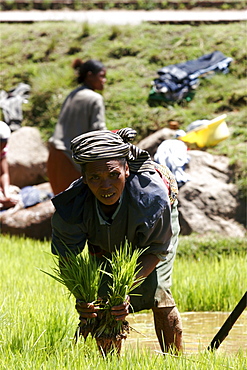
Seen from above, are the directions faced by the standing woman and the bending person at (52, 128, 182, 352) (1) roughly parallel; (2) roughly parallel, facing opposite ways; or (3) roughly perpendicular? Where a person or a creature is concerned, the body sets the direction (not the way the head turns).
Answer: roughly parallel, facing opposite ways

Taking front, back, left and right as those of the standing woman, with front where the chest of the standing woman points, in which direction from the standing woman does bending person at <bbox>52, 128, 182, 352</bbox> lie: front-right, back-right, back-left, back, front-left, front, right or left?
back-right

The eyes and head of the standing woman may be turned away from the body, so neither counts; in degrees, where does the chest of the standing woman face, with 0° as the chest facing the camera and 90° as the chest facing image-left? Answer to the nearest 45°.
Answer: approximately 225°

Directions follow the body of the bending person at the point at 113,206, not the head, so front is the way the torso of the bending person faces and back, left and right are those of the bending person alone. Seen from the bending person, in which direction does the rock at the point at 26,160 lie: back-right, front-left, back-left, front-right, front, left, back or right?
back-right

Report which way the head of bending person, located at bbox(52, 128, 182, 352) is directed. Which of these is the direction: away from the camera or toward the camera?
toward the camera

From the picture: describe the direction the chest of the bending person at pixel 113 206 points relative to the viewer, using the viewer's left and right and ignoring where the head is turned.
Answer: facing the viewer and to the left of the viewer

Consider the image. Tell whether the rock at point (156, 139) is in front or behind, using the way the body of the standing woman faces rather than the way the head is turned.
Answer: in front
